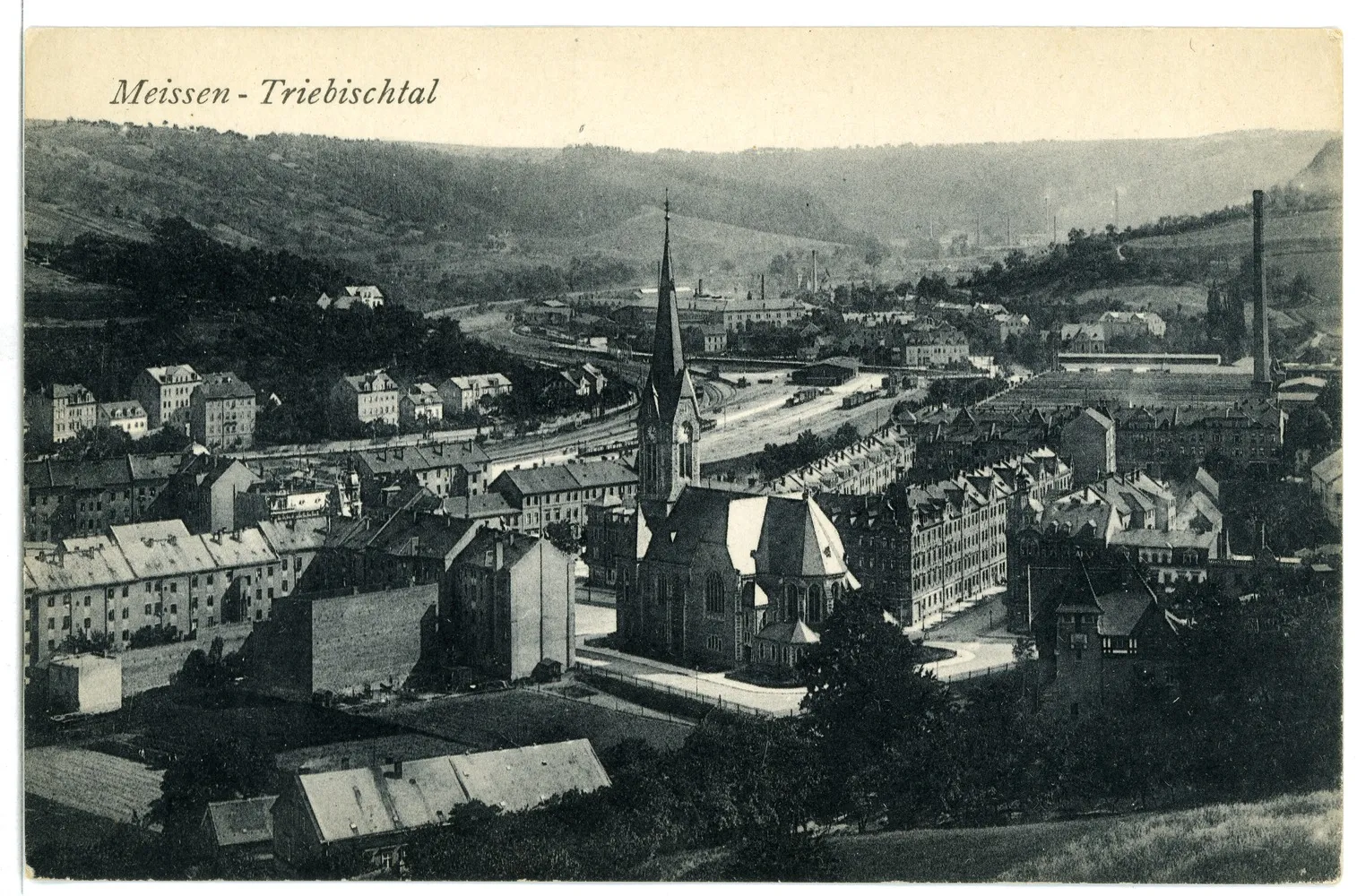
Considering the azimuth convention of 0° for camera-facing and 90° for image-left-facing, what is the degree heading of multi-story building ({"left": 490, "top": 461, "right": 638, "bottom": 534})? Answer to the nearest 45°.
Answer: approximately 315°
